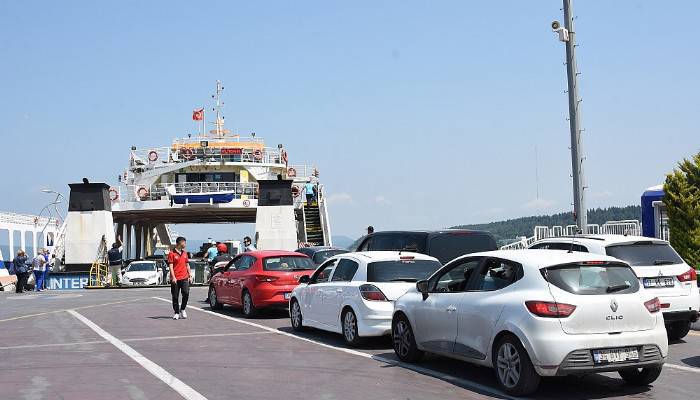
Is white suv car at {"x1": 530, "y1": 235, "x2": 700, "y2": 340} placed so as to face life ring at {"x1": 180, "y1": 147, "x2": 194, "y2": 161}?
yes

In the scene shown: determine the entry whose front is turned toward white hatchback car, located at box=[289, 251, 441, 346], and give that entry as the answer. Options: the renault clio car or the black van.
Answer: the renault clio car

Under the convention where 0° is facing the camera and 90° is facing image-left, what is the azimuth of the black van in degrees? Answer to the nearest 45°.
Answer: approximately 135°

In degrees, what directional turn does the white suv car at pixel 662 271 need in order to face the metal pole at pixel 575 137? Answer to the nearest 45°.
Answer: approximately 45° to its right

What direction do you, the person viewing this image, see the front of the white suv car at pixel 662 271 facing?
facing away from the viewer and to the left of the viewer

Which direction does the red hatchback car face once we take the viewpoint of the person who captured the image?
facing away from the viewer and to the left of the viewer

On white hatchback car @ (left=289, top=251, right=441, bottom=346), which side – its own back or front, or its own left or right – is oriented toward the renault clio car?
back

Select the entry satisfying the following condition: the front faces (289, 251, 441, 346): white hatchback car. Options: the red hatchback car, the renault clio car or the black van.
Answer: the renault clio car

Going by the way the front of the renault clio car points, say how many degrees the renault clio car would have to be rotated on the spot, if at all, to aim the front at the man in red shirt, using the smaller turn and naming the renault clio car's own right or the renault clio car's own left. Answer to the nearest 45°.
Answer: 0° — it already faces them

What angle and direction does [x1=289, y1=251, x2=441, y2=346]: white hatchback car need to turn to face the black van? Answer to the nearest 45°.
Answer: approximately 90° to its right
